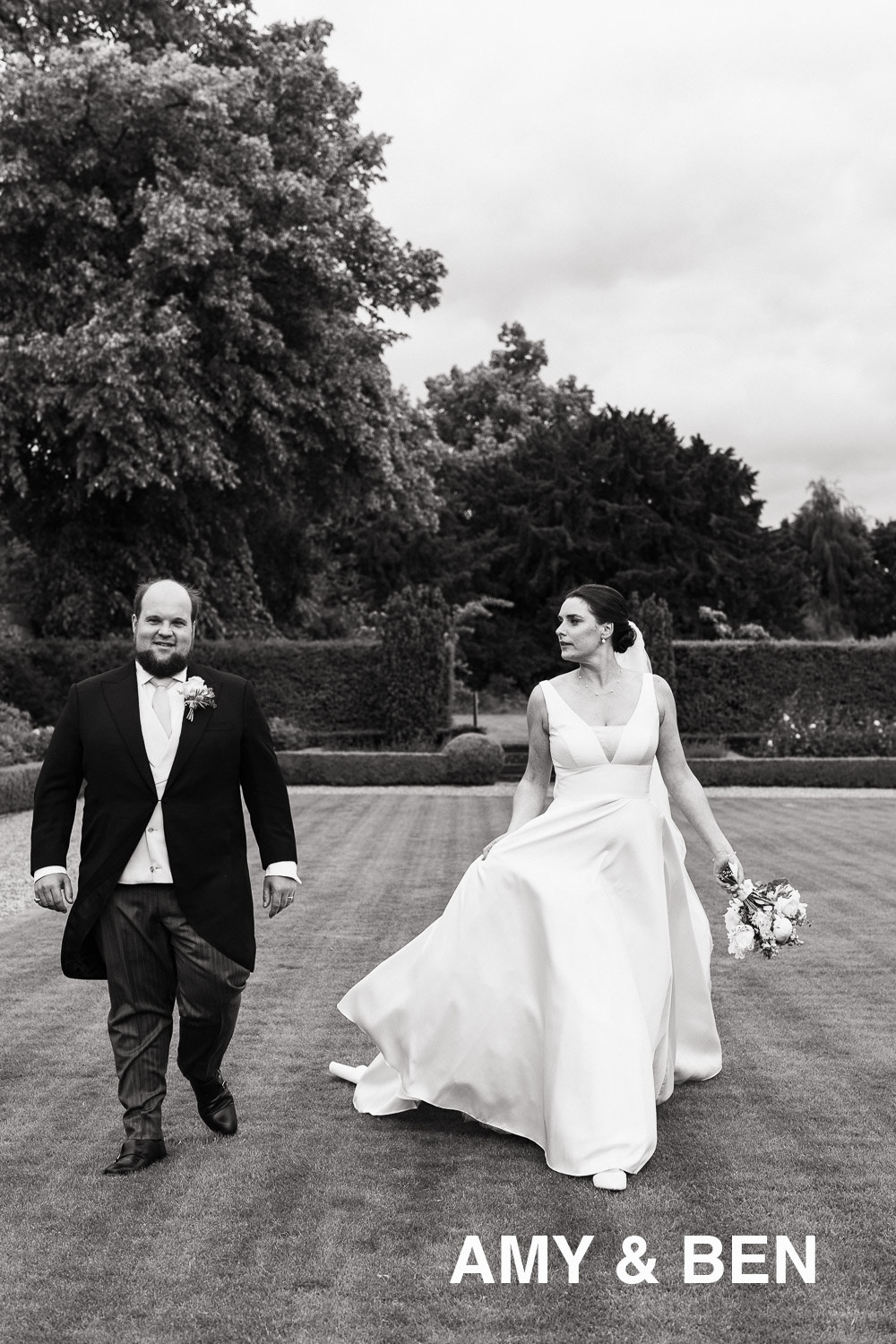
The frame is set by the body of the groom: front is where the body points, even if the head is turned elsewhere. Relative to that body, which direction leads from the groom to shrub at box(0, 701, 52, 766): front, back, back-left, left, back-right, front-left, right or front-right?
back

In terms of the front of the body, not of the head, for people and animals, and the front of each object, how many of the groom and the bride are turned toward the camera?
2

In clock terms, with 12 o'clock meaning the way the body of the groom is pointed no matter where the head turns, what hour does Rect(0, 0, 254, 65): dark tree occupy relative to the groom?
The dark tree is roughly at 6 o'clock from the groom.

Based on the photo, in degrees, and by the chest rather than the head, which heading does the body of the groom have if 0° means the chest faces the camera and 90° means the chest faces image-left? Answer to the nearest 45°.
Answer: approximately 0°

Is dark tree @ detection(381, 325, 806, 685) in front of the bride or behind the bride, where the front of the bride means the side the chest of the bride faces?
behind

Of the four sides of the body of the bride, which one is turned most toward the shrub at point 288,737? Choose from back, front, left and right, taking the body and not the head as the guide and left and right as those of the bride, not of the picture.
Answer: back

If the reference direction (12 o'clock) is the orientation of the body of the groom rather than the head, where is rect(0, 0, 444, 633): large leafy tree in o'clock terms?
The large leafy tree is roughly at 6 o'clock from the groom.

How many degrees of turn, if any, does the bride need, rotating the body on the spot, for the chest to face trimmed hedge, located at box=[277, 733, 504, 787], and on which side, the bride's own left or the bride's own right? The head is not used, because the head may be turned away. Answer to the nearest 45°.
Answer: approximately 180°

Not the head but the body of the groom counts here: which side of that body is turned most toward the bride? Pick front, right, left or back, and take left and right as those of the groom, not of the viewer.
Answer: left

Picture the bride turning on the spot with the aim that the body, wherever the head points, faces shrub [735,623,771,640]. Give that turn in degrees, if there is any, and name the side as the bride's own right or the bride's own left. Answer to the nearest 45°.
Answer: approximately 180°
